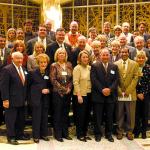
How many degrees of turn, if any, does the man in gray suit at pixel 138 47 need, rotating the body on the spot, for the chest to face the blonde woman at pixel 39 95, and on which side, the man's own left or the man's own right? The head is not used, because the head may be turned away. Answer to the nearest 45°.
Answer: approximately 45° to the man's own right

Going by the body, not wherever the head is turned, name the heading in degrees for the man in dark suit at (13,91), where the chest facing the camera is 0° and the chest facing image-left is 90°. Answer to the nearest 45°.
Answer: approximately 315°

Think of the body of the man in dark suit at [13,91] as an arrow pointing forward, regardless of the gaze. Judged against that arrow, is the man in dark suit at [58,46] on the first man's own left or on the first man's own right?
on the first man's own left

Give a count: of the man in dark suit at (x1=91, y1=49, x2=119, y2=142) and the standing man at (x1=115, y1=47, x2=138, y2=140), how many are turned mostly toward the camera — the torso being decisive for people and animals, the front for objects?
2

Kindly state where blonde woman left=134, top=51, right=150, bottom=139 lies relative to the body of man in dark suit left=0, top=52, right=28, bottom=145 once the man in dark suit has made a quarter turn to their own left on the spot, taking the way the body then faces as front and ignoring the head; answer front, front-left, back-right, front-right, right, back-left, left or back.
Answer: front-right

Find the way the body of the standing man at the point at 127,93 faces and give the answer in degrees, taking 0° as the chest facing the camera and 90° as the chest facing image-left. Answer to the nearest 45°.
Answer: approximately 0°

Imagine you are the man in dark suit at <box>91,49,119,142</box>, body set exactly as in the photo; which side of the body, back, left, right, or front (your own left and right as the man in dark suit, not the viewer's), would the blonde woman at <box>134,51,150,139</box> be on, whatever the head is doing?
left

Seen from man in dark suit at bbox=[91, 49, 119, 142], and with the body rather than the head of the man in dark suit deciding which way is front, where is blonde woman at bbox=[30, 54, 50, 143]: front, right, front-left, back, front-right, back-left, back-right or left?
right

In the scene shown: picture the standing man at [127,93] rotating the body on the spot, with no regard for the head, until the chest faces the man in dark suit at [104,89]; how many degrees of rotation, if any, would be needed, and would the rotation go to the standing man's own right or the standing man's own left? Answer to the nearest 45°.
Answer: approximately 45° to the standing man's own right

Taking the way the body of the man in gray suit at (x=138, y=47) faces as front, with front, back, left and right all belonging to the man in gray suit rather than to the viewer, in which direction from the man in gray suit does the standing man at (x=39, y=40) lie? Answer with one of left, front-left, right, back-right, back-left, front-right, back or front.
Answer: right
